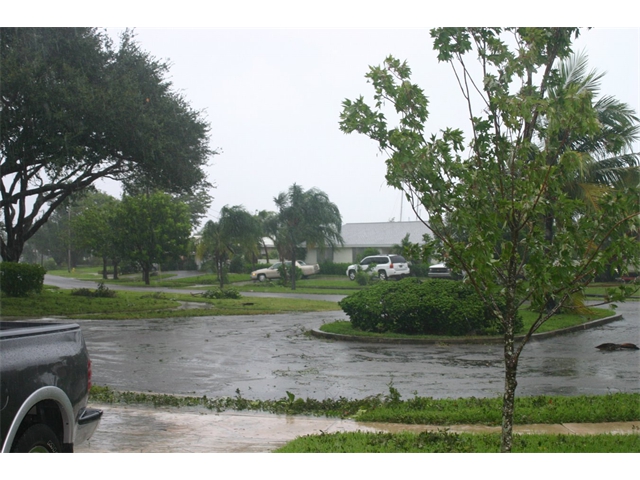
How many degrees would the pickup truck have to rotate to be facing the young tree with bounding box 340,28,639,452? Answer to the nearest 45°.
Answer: approximately 135° to its left

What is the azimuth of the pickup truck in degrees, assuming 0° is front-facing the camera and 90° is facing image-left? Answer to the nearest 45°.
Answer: approximately 45°

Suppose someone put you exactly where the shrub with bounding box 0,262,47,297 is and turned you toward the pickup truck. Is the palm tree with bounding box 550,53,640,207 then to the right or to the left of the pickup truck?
left

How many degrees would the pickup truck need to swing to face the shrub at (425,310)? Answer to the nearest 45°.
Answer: approximately 180°

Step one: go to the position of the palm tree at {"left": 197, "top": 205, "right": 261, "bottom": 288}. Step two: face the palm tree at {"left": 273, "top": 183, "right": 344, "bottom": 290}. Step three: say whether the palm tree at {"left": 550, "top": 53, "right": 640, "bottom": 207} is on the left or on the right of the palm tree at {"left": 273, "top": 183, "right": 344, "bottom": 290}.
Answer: right

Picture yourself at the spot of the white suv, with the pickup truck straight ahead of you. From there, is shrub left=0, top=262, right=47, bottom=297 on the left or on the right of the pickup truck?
right
